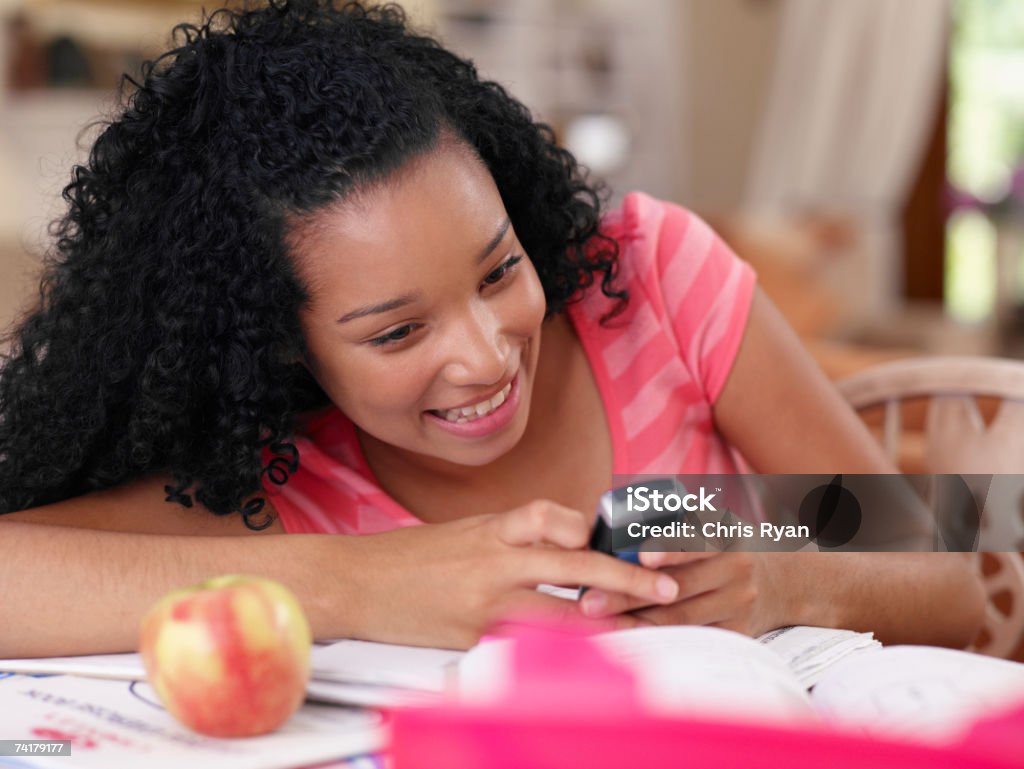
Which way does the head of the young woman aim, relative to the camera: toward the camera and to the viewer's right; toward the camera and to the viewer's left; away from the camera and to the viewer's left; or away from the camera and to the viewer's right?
toward the camera and to the viewer's right

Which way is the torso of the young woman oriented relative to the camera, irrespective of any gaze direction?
toward the camera
